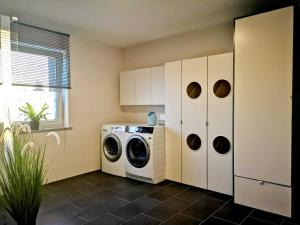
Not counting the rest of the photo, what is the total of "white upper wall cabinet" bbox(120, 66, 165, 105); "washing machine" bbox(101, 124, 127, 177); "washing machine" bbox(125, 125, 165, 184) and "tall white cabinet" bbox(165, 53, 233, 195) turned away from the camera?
0

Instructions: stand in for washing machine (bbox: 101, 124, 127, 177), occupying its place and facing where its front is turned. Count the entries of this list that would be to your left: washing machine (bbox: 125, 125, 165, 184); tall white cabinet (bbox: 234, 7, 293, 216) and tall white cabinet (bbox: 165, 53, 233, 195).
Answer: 3

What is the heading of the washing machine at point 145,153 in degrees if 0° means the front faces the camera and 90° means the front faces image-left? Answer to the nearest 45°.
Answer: approximately 45°

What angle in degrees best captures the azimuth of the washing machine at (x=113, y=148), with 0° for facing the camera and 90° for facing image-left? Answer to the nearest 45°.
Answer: approximately 45°

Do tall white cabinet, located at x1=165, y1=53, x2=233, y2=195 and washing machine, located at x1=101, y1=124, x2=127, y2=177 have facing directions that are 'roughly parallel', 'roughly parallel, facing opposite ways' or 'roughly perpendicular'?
roughly parallel

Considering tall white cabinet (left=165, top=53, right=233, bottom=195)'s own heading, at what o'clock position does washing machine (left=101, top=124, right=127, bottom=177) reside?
The washing machine is roughly at 2 o'clock from the tall white cabinet.

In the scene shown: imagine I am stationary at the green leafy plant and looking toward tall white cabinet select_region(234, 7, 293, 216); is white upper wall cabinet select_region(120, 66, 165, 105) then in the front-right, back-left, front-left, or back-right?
front-left

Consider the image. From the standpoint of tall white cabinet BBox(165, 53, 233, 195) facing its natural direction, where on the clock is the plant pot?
The plant pot is roughly at 1 o'clock from the tall white cabinet.

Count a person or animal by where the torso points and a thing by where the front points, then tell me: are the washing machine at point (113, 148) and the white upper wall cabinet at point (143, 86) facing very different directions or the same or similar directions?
same or similar directions

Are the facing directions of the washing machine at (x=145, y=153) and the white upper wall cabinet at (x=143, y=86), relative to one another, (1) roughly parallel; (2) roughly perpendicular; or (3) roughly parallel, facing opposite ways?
roughly parallel

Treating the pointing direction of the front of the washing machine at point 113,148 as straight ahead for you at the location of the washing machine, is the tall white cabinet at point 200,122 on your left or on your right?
on your left

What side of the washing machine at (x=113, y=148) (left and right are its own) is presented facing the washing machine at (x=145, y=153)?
left

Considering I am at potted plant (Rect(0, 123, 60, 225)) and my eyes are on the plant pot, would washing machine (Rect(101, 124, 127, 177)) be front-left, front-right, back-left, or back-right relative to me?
front-right

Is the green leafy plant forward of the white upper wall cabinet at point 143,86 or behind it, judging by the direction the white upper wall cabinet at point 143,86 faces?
forward

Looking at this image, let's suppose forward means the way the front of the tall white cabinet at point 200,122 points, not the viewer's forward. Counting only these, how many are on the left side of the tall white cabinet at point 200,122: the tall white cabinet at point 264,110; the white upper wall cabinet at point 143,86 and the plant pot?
1

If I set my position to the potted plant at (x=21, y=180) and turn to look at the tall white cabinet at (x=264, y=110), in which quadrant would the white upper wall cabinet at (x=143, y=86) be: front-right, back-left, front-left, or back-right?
front-left

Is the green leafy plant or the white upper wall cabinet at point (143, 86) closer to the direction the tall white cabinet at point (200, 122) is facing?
the green leafy plant

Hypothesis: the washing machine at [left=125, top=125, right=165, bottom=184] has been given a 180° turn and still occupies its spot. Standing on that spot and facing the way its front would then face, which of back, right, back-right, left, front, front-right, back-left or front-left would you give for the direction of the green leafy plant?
back-left

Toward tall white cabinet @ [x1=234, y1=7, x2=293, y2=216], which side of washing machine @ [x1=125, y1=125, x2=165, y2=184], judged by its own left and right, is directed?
left
